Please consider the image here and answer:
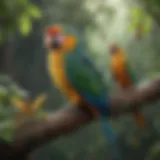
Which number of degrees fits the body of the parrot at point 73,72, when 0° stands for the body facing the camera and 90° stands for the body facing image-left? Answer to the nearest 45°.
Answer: approximately 45°

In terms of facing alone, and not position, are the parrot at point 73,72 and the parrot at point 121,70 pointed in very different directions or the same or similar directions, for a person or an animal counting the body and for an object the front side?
same or similar directions

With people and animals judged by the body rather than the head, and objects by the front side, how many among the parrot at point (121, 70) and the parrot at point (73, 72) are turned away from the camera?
0

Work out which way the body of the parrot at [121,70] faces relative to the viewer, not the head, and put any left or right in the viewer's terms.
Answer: facing the viewer and to the left of the viewer
